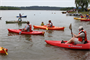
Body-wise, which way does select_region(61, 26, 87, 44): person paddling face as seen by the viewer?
to the viewer's left
